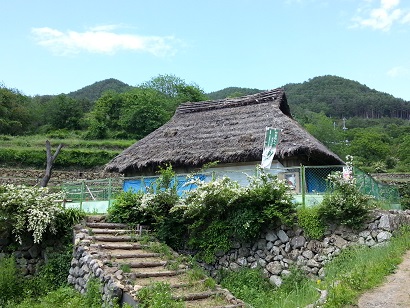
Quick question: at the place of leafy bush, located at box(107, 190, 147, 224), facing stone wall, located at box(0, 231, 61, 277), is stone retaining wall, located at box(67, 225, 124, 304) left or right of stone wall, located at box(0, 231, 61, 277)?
left

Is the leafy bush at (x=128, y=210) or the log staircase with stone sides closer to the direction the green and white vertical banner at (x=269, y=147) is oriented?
the log staircase with stone sides

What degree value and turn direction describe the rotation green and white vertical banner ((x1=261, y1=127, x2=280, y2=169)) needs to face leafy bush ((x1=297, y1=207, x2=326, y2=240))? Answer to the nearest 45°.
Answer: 0° — it already faces it

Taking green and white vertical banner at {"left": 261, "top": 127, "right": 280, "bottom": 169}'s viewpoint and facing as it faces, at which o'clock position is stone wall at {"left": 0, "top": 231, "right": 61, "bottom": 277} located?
The stone wall is roughly at 2 o'clock from the green and white vertical banner.

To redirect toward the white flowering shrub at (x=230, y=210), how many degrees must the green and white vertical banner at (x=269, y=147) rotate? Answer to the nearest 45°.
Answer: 0° — it already faces it

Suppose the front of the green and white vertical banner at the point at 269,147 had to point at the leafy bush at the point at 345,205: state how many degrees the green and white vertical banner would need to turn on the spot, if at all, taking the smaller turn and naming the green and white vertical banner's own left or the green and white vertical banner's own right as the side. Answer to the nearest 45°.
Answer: approximately 45° to the green and white vertical banner's own left

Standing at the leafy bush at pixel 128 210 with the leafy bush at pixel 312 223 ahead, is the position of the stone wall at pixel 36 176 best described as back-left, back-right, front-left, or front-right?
back-left

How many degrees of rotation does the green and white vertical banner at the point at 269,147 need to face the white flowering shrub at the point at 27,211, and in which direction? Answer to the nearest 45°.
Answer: approximately 45° to its right

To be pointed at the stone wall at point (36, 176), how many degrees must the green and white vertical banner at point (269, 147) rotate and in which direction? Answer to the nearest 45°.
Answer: approximately 135° to its right

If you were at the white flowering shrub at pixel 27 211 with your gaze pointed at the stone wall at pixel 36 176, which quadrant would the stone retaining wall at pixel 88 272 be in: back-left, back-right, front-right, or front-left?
back-right

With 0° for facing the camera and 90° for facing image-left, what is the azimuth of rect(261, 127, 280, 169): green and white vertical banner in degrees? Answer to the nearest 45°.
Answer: approximately 0°
